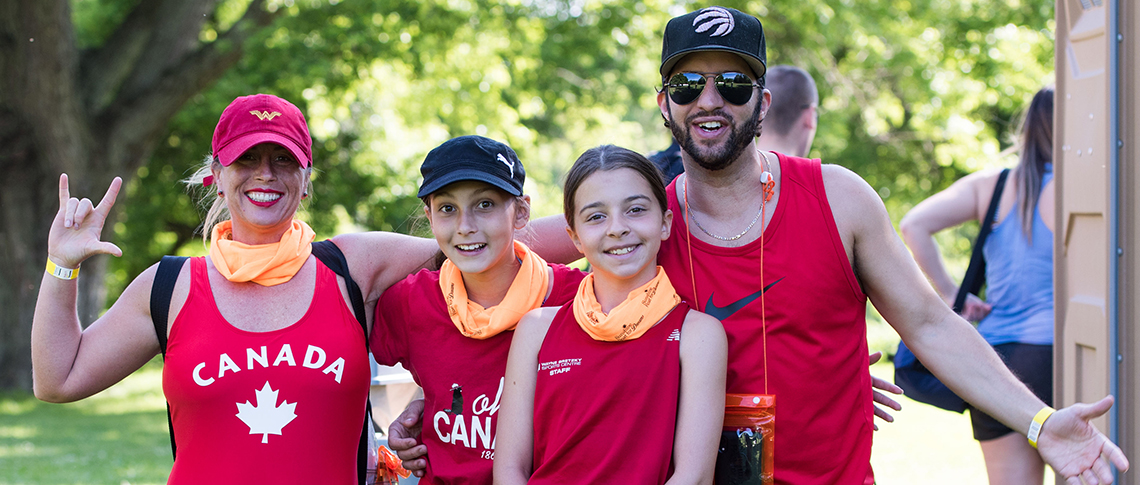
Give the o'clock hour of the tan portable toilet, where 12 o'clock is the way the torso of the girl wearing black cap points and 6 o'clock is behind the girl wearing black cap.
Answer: The tan portable toilet is roughly at 9 o'clock from the girl wearing black cap.

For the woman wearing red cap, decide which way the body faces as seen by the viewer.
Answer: toward the camera

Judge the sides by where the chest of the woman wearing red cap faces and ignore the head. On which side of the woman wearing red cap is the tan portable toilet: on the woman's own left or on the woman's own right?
on the woman's own left

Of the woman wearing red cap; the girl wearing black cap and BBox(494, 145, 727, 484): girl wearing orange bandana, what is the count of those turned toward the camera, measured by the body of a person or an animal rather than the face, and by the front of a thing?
3

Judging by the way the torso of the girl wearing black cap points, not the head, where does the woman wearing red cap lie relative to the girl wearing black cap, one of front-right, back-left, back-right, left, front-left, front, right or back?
right

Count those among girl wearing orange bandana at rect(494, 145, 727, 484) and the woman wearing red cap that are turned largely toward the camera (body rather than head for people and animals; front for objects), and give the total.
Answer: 2

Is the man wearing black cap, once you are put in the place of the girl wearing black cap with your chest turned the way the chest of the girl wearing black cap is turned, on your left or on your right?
on your left

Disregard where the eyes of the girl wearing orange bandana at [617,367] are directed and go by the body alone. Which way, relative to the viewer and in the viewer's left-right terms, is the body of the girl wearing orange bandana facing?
facing the viewer

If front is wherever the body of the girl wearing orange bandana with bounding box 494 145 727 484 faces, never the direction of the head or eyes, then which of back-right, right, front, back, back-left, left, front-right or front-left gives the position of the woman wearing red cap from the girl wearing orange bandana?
right
